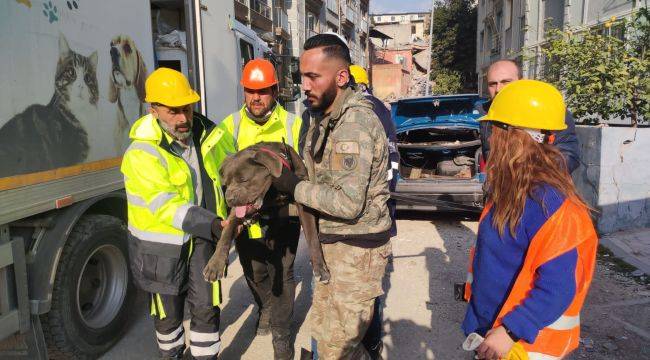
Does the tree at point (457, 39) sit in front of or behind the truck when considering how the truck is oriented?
in front

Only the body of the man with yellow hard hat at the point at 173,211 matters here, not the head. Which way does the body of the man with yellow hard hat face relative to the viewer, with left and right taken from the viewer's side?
facing the viewer and to the right of the viewer

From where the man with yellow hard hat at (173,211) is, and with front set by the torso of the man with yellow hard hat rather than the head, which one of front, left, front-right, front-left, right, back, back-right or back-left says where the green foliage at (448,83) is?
left

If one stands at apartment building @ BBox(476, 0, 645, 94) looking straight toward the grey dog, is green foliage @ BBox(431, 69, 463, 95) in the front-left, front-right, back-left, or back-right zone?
back-right

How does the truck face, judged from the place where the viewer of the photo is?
facing away from the viewer and to the right of the viewer

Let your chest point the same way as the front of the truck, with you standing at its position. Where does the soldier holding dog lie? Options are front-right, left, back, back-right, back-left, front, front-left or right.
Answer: right

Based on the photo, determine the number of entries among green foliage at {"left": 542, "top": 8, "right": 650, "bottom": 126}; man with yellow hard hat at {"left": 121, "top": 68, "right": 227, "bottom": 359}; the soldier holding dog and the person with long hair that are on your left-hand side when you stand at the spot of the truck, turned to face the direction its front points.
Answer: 0

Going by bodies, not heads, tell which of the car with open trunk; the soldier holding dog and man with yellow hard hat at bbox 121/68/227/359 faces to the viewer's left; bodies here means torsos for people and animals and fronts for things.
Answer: the soldier holding dog

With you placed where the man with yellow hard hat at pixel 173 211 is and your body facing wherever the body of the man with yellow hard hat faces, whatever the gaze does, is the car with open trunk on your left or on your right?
on your left

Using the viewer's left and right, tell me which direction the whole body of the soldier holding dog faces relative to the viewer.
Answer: facing to the left of the viewer

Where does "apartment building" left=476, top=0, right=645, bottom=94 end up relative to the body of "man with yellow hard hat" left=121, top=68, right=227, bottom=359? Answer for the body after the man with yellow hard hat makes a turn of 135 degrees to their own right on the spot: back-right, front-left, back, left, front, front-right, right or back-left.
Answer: back-right

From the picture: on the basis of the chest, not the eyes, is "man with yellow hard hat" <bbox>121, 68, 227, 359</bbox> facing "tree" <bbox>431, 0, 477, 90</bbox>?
no
